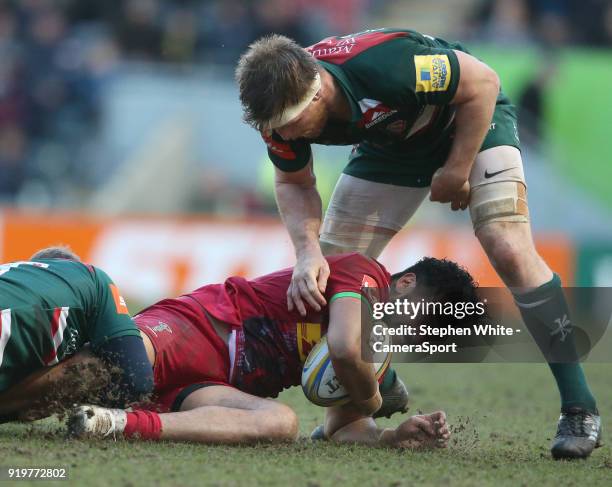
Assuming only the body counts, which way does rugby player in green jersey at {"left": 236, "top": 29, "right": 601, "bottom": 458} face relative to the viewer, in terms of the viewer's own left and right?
facing the viewer and to the left of the viewer

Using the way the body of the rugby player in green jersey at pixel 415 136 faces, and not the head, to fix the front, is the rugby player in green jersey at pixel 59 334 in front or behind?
in front

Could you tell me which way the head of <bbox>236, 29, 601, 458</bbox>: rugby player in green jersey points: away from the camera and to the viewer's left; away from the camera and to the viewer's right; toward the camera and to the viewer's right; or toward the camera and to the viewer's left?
toward the camera and to the viewer's left

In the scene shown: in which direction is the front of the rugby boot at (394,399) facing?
to the viewer's left
